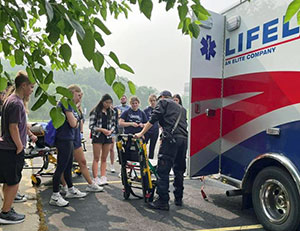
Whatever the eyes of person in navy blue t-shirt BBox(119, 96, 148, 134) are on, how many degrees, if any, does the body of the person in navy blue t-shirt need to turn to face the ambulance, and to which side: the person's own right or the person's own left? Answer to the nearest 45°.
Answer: approximately 45° to the person's own left

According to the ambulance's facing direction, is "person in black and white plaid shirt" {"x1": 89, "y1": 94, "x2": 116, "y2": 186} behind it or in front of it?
behind

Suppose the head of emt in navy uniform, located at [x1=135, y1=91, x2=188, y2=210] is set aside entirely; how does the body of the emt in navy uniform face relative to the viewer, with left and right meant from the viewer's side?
facing away from the viewer and to the left of the viewer

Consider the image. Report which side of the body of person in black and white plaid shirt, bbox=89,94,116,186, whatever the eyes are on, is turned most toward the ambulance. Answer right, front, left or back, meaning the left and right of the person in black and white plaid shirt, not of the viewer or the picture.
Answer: front

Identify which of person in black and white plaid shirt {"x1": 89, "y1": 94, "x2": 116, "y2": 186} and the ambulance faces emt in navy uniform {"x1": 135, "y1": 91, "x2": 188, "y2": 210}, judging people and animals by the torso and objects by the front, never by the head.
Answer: the person in black and white plaid shirt

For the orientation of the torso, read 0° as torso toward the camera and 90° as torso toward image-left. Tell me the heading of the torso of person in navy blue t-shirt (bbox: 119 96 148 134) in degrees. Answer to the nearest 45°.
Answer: approximately 0°

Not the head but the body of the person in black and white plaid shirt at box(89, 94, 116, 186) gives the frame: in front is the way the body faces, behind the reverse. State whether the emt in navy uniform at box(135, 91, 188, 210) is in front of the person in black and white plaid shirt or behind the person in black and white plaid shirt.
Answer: in front

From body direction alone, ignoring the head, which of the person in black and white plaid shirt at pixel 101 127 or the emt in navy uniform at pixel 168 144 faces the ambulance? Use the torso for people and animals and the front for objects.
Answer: the person in black and white plaid shirt

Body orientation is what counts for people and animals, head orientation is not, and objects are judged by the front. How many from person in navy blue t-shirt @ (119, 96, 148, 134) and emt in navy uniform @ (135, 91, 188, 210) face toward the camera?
1

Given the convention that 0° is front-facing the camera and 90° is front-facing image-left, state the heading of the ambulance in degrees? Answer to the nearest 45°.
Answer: approximately 315°

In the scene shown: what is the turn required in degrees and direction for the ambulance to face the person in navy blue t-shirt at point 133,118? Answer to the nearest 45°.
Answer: approximately 180°

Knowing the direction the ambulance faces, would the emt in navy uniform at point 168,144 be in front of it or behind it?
behind
